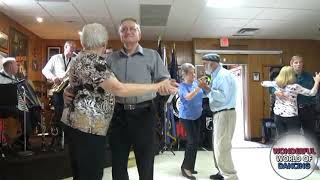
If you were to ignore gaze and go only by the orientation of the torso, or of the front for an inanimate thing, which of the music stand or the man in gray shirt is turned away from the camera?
the music stand

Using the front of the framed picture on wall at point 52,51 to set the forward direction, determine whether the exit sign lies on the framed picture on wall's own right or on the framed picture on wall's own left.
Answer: on the framed picture on wall's own left

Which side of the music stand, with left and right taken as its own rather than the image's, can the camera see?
back

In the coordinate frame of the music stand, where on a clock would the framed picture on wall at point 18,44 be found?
The framed picture on wall is roughly at 12 o'clock from the music stand.

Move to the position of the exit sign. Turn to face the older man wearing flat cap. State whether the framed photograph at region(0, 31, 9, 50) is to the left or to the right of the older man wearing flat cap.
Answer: right

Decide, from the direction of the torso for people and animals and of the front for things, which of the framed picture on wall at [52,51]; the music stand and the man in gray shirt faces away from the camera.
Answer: the music stand

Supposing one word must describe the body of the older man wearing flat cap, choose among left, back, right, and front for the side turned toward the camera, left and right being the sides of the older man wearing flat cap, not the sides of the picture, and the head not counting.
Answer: left

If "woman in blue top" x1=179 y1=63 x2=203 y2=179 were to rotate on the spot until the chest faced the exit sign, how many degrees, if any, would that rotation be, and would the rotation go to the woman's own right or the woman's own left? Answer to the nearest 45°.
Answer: approximately 135° to the woman's own left

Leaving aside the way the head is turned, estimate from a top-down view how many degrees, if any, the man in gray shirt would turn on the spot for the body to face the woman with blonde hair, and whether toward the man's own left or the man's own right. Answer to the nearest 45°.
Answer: approximately 135° to the man's own left

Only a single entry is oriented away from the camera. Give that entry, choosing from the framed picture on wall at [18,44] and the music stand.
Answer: the music stand
